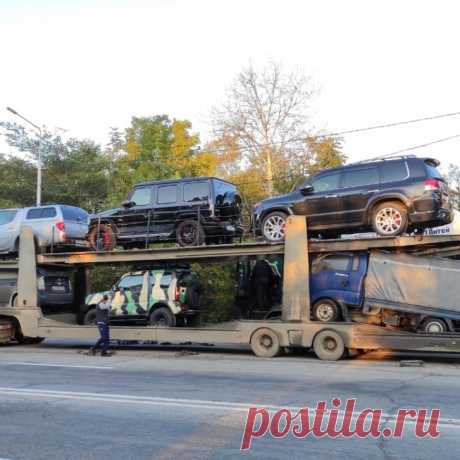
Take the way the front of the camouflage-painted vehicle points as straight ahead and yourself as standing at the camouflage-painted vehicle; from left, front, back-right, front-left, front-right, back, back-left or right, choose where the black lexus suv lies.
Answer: back

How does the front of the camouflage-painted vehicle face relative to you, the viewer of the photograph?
facing away from the viewer and to the left of the viewer

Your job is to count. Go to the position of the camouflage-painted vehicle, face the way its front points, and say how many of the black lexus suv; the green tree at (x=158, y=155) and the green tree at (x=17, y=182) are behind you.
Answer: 1

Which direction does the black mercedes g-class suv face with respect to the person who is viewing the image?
facing away from the viewer and to the left of the viewer

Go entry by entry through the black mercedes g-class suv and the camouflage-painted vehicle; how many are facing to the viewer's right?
0

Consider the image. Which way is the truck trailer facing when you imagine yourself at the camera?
facing to the left of the viewer

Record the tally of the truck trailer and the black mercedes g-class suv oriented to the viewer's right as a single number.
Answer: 0

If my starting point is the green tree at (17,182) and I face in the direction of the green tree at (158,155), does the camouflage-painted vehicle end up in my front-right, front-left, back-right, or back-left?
front-right

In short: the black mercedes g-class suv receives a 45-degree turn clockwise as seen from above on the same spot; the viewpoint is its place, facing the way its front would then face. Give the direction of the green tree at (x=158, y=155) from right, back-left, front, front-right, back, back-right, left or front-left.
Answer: front

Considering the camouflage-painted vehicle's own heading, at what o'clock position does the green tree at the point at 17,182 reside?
The green tree is roughly at 1 o'clock from the camouflage-painted vehicle.

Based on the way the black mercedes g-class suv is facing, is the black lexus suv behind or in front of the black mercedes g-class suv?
behind
